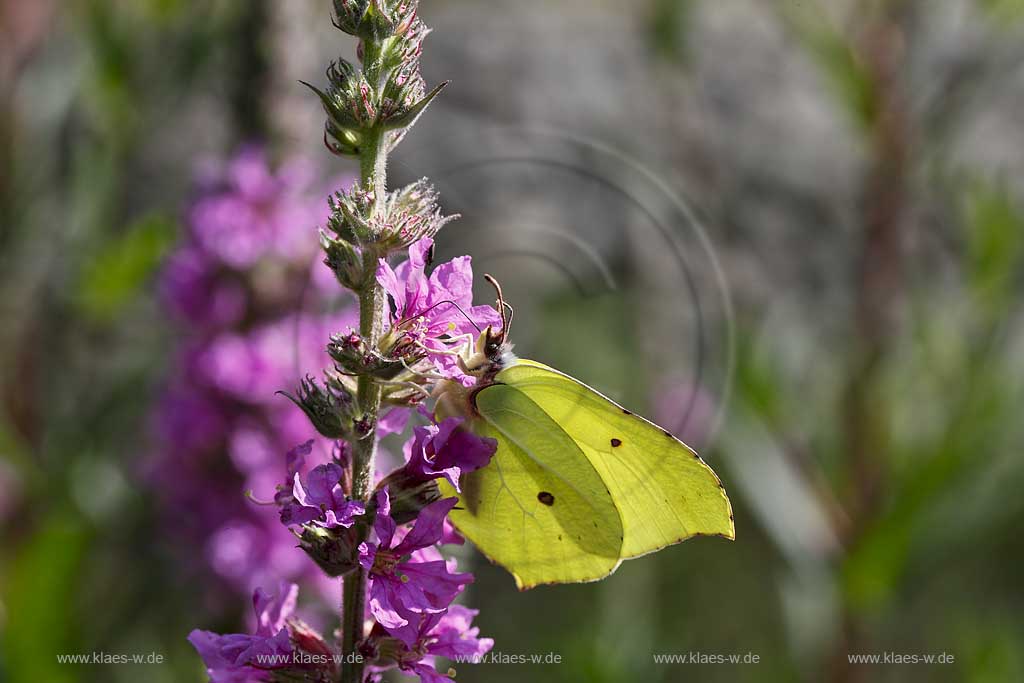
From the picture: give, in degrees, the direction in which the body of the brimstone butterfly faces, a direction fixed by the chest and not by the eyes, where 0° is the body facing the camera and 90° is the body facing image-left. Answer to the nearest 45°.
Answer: approximately 90°

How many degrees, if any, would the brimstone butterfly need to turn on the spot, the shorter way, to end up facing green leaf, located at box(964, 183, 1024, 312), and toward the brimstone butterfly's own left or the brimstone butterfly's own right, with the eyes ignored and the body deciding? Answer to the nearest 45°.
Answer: approximately 135° to the brimstone butterfly's own right

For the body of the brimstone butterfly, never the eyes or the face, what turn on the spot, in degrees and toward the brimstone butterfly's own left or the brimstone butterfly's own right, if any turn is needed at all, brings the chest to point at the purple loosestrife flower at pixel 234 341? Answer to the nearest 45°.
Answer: approximately 45° to the brimstone butterfly's own right

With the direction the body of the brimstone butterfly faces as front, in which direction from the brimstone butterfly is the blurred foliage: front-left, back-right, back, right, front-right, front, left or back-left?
front-right

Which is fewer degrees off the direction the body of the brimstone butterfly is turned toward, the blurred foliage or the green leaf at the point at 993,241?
the blurred foliage
